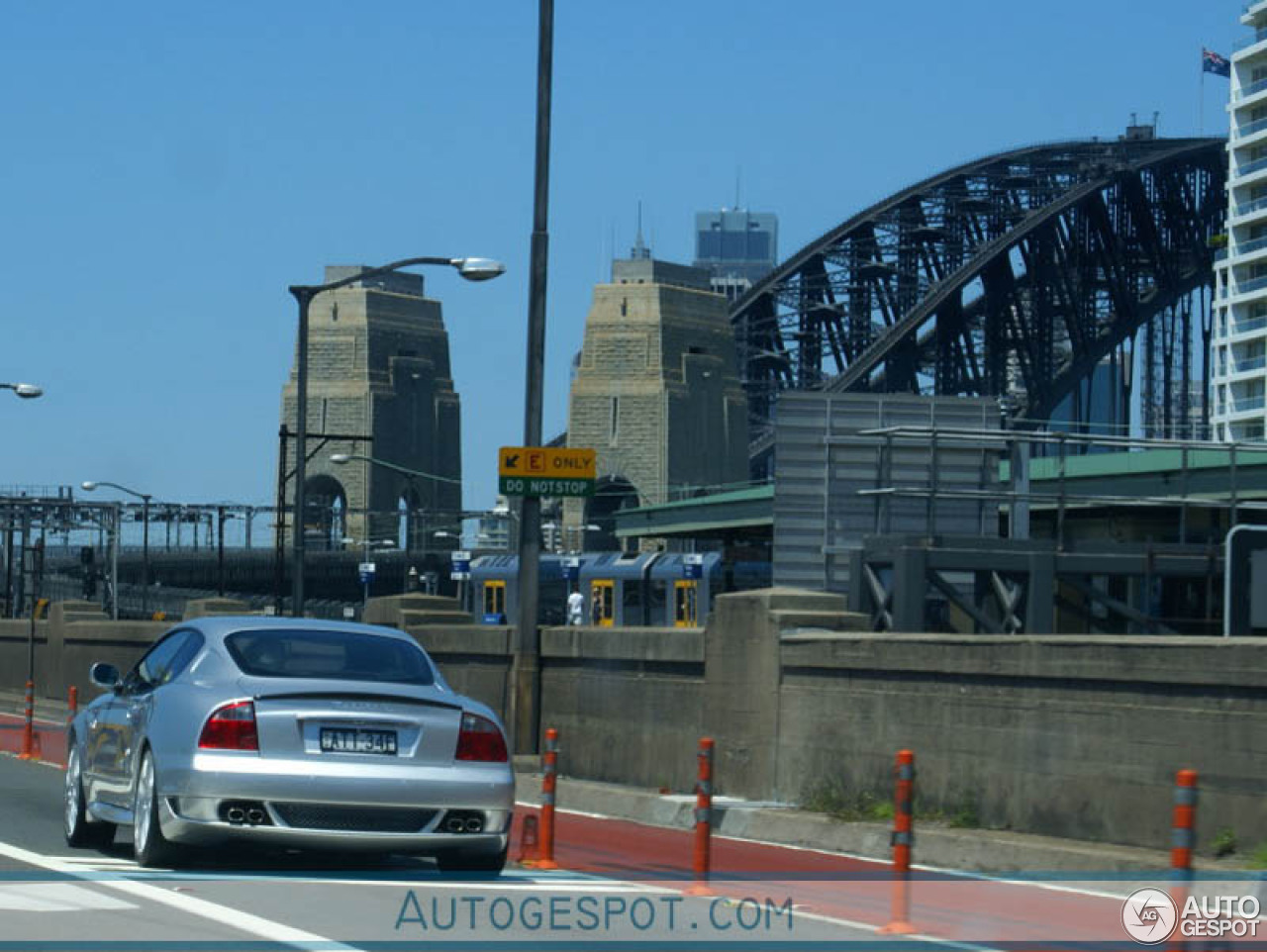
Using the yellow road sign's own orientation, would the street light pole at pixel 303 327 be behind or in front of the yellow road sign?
behind

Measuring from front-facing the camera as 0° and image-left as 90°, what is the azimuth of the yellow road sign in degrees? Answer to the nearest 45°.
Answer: approximately 0°

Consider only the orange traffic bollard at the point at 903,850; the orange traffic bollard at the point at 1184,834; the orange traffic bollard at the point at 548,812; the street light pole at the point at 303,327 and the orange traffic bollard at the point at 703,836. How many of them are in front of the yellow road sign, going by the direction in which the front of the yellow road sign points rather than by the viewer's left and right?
4

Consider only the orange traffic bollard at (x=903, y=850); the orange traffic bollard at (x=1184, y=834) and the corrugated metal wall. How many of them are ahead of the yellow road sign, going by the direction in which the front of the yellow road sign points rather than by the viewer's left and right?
2

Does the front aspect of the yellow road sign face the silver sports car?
yes

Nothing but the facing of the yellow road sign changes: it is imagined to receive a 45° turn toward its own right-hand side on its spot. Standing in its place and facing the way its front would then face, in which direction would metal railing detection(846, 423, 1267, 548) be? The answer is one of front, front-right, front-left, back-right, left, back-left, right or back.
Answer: back

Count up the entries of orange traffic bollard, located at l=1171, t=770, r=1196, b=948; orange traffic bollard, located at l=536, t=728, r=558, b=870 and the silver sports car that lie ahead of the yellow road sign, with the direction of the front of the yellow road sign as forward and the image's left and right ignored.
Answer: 3

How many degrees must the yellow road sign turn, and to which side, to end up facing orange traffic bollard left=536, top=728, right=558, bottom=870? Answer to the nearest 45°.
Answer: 0° — it already faces it

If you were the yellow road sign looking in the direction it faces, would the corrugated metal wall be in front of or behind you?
behind

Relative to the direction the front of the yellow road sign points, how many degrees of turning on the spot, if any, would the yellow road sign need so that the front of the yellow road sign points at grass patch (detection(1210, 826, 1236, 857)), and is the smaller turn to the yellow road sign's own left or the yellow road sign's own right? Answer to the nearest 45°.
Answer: approximately 45° to the yellow road sign's own left

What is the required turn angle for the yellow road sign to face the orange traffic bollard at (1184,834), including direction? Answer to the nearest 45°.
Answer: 0° — it already faces it
